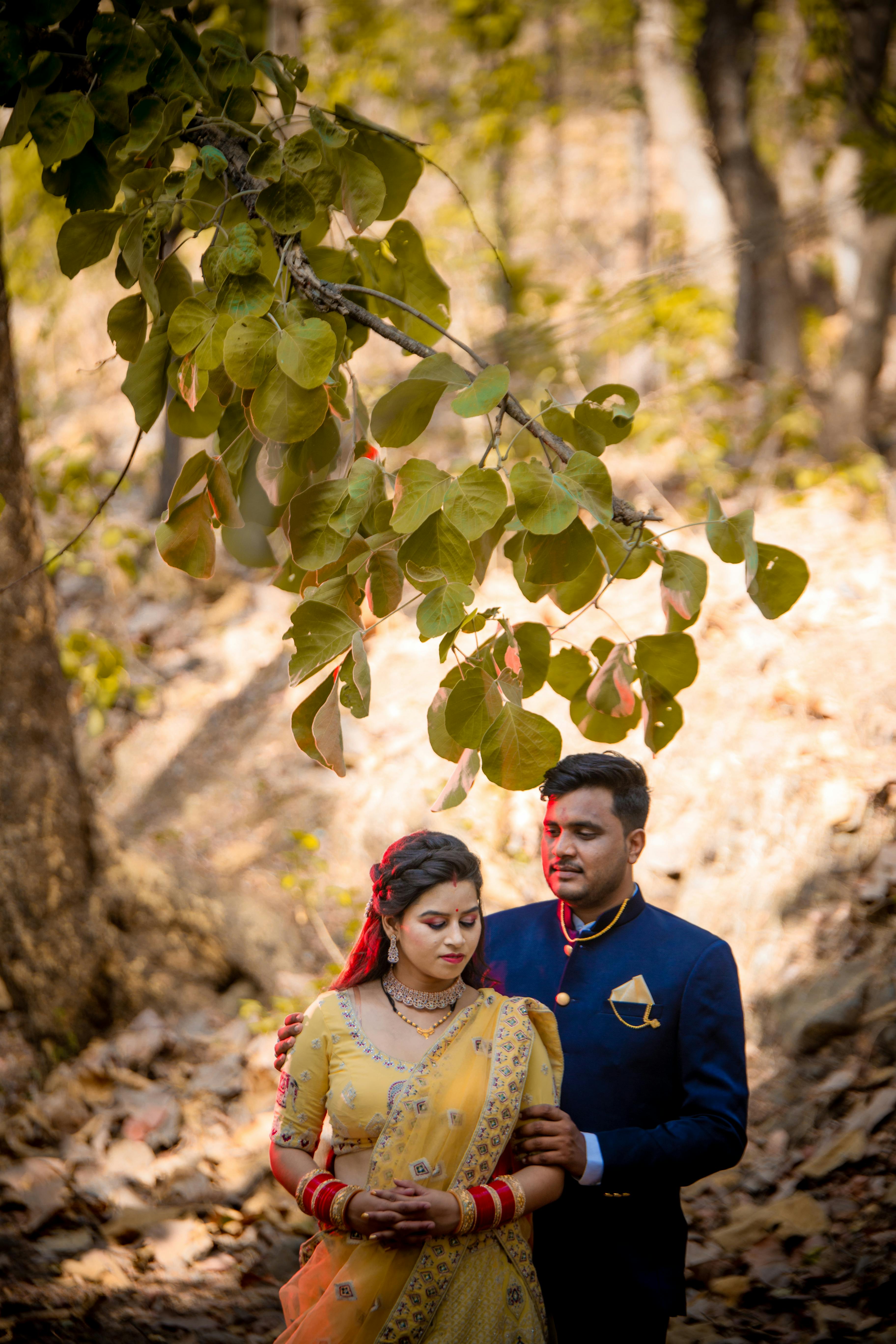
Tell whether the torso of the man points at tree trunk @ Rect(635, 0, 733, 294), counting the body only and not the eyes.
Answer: no

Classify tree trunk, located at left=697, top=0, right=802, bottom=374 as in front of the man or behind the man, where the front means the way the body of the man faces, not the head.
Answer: behind

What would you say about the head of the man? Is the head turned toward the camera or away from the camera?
toward the camera

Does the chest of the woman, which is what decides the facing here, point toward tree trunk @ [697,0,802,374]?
no

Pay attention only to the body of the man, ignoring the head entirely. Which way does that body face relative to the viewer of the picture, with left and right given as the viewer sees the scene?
facing the viewer and to the left of the viewer

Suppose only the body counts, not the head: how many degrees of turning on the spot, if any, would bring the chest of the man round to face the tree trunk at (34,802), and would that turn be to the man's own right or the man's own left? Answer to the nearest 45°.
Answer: approximately 90° to the man's own right

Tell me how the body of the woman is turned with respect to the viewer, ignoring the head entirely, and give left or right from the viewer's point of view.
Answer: facing the viewer

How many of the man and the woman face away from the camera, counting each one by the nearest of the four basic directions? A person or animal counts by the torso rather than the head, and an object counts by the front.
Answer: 0

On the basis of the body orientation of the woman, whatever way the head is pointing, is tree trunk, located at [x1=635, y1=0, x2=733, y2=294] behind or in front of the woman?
behind
